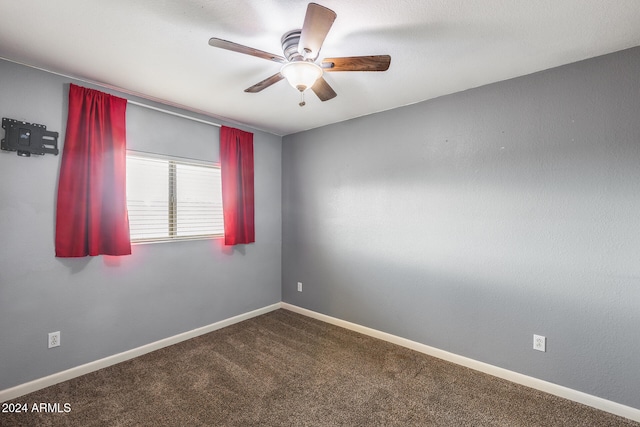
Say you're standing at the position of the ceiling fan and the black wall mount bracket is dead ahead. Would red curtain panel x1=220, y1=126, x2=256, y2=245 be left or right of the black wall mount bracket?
right

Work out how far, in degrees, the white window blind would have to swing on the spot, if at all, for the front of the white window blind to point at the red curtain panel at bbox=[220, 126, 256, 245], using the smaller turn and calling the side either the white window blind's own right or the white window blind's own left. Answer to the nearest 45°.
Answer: approximately 45° to the white window blind's own left

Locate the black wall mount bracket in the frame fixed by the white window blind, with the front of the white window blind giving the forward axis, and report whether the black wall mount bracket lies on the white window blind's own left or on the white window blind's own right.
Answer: on the white window blind's own right

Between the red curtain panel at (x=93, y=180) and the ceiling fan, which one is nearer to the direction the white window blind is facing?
the ceiling fan

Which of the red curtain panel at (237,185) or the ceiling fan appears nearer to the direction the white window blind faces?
the ceiling fan

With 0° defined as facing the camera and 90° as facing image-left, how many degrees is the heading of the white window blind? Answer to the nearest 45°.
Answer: approximately 315°

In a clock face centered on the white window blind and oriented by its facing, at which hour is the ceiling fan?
The ceiling fan is roughly at 1 o'clock from the white window blind.

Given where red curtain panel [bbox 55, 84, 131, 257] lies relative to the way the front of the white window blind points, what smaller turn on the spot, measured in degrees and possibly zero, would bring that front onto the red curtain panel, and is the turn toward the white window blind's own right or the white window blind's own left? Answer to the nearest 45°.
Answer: approximately 90° to the white window blind's own right

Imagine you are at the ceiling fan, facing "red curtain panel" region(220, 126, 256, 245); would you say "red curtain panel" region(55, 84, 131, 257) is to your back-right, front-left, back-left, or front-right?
front-left

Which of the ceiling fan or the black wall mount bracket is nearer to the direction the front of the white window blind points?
the ceiling fan
